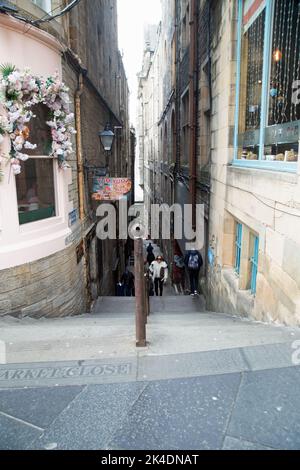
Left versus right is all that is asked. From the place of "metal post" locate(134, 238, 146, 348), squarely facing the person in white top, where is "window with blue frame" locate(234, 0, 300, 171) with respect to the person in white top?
right

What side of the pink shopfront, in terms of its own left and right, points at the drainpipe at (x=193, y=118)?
left

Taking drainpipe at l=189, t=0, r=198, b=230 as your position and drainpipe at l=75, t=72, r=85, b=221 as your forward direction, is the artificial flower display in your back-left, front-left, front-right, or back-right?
front-left

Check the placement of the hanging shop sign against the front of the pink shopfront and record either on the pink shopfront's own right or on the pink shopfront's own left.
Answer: on the pink shopfront's own left

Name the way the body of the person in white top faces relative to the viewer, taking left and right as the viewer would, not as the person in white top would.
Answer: facing the viewer

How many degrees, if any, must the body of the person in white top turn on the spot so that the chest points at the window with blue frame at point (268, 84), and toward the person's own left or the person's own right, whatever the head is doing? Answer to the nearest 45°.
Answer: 0° — they already face it

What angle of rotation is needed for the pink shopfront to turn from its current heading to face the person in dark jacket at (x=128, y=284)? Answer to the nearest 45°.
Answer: approximately 90° to its left

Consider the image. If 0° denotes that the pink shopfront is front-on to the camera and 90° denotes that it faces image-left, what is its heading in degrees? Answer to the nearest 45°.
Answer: approximately 315°
